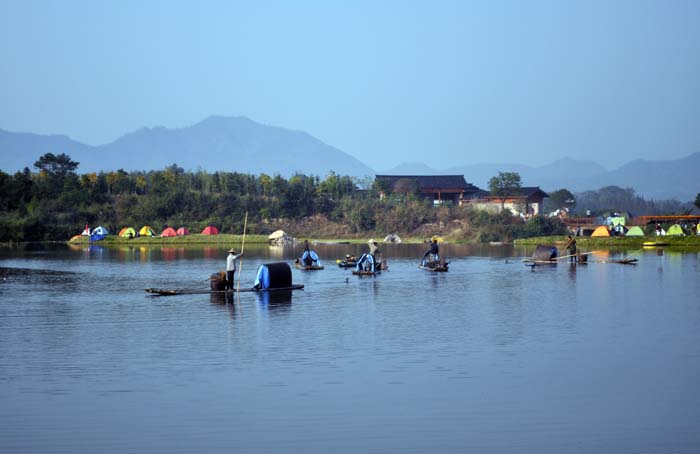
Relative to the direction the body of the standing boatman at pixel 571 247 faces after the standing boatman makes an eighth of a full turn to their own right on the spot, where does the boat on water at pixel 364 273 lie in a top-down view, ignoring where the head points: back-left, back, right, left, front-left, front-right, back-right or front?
left

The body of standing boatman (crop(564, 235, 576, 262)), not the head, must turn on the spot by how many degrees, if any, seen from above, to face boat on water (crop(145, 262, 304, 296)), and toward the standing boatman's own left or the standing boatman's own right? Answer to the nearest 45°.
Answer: approximately 45° to the standing boatman's own left

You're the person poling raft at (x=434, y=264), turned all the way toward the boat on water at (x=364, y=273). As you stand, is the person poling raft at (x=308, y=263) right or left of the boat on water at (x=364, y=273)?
right

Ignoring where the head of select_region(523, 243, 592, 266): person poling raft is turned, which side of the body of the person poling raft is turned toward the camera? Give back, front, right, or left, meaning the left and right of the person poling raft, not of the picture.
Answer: left

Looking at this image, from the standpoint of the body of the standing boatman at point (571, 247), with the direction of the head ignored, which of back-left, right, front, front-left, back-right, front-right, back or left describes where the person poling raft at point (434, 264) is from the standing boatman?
front-left

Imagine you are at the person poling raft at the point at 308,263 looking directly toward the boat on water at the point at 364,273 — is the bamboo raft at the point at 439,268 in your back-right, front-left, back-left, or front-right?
front-left

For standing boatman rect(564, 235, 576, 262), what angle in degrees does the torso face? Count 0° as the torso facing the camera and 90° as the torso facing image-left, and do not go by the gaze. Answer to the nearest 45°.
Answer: approximately 90°

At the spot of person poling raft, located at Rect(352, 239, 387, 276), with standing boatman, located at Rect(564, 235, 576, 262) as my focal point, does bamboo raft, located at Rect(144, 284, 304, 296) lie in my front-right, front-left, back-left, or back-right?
back-right
